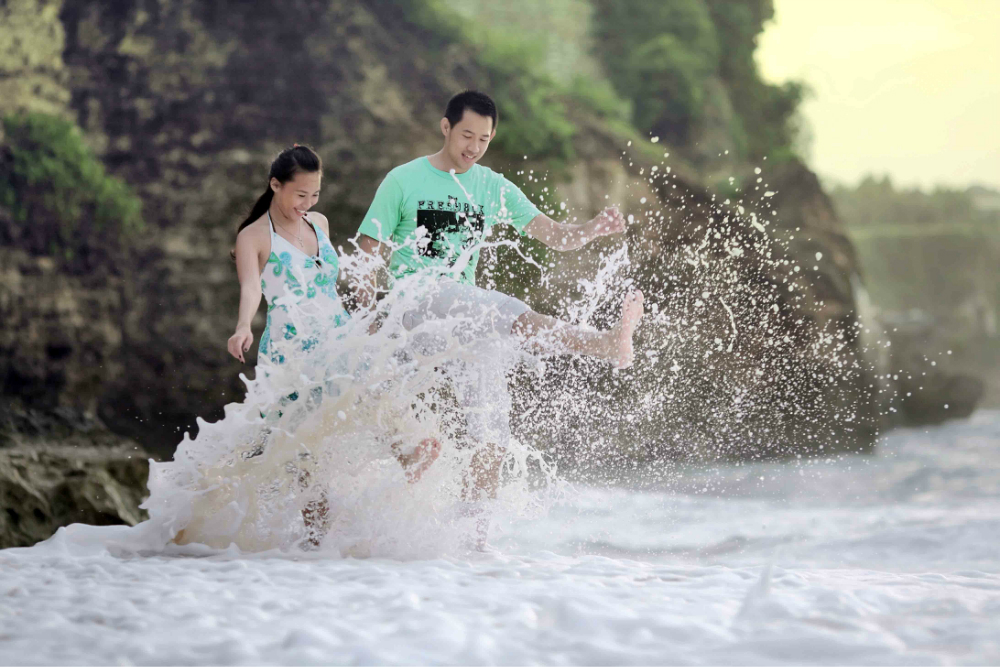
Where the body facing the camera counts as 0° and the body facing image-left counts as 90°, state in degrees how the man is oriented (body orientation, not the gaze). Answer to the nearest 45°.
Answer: approximately 315°

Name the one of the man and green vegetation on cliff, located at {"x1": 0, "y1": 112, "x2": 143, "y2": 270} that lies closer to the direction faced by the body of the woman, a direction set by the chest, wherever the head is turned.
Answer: the man

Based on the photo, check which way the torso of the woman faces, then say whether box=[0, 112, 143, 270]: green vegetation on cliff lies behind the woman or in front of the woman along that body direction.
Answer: behind

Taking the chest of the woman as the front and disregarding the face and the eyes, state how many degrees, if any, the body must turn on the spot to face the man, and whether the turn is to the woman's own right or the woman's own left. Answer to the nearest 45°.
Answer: approximately 45° to the woman's own left

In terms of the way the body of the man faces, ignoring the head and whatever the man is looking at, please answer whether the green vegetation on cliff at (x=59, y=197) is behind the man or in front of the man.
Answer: behind

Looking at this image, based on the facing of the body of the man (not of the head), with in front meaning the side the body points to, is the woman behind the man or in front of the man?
behind

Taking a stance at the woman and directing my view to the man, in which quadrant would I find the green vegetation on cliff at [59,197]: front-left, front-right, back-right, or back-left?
back-left

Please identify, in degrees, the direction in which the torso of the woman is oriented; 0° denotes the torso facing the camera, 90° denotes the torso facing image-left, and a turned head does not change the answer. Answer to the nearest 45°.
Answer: approximately 315°
